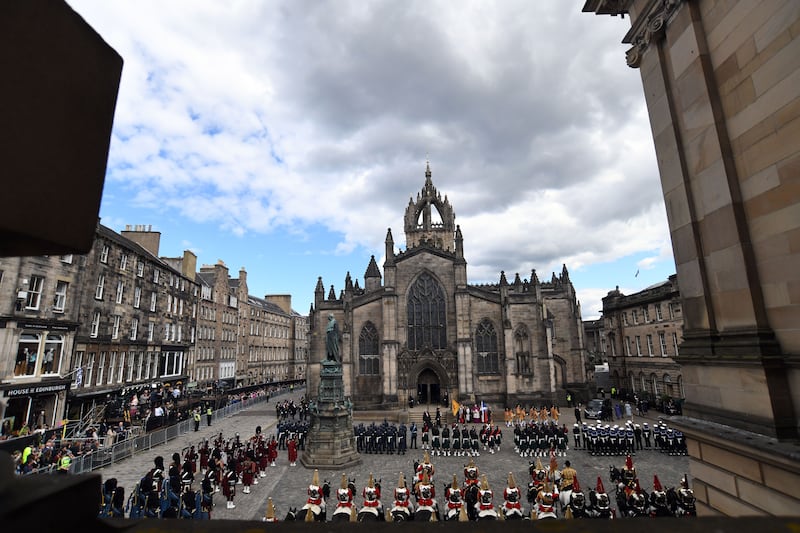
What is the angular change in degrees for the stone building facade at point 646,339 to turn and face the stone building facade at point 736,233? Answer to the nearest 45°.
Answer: approximately 45° to its left

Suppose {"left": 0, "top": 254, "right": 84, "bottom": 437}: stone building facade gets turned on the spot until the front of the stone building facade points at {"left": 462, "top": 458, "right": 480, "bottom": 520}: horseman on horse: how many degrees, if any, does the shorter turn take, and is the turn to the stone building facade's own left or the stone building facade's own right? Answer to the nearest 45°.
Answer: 0° — it already faces them

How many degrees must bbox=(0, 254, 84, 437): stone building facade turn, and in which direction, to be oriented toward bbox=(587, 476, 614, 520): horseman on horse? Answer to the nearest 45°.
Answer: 0° — it already faces them

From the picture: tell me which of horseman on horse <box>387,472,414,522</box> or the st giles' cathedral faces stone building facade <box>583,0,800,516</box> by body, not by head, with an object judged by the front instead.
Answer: the st giles' cathedral

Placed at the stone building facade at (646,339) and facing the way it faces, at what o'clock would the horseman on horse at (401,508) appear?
The horseman on horse is roughly at 11 o'clock from the stone building facade.

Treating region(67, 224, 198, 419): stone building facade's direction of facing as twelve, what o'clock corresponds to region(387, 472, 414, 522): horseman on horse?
The horseman on horse is roughly at 1 o'clock from the stone building facade.

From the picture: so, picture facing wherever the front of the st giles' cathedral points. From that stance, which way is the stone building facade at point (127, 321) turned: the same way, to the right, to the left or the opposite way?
to the left
